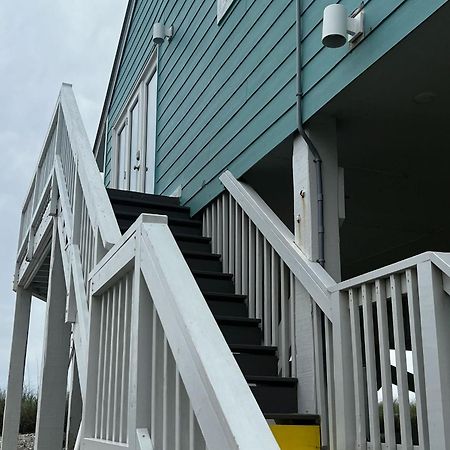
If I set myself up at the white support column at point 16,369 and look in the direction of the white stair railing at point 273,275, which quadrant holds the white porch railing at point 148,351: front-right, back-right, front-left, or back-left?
front-right

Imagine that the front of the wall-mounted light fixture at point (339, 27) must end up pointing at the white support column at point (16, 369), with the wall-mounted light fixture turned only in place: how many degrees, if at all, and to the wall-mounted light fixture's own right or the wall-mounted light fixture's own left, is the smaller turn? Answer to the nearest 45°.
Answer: approximately 90° to the wall-mounted light fixture's own right

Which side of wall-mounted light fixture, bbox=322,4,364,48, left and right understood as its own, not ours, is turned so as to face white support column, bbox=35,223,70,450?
right

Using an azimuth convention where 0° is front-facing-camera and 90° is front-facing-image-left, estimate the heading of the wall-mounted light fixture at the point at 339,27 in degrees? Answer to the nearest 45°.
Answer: approximately 45°

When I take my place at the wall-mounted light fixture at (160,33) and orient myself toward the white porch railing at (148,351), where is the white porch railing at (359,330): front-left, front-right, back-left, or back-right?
front-left
